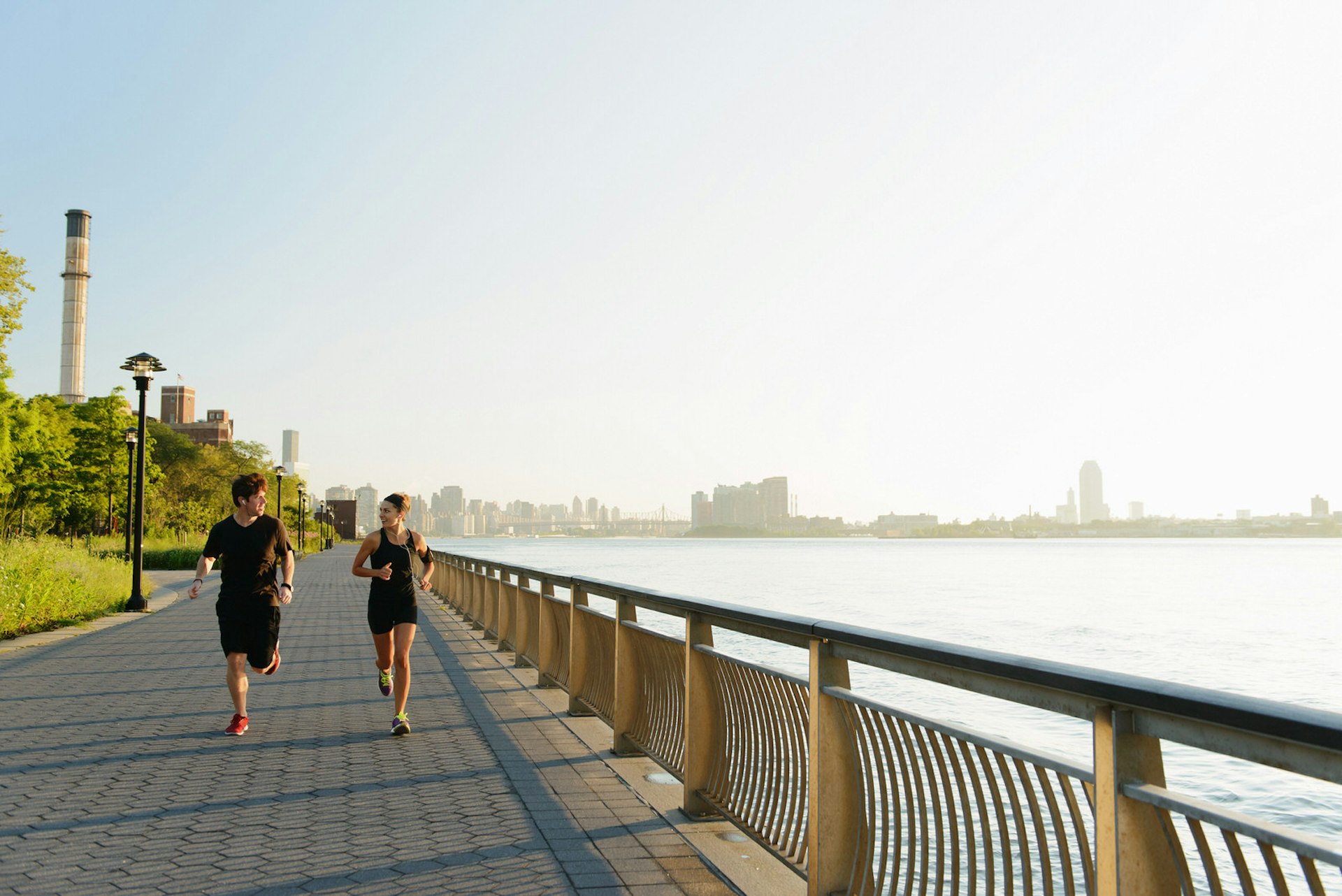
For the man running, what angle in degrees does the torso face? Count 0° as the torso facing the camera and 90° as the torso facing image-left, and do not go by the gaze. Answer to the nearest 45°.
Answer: approximately 0°

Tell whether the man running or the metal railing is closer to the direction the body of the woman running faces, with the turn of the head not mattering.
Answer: the metal railing

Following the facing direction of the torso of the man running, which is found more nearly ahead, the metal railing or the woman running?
the metal railing

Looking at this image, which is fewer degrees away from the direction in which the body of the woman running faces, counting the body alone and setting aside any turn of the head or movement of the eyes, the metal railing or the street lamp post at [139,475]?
the metal railing

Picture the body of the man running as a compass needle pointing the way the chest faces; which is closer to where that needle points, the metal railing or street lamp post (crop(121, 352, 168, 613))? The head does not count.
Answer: the metal railing

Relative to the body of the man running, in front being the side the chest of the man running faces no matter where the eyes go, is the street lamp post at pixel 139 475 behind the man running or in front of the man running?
behind

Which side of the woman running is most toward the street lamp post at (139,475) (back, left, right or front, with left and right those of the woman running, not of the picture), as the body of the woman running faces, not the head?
back

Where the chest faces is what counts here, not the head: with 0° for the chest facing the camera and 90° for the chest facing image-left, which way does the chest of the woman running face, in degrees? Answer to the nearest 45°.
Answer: approximately 0°

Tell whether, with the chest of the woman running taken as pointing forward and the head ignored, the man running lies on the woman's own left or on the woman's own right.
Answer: on the woman's own right

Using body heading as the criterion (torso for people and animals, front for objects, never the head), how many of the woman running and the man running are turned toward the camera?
2
